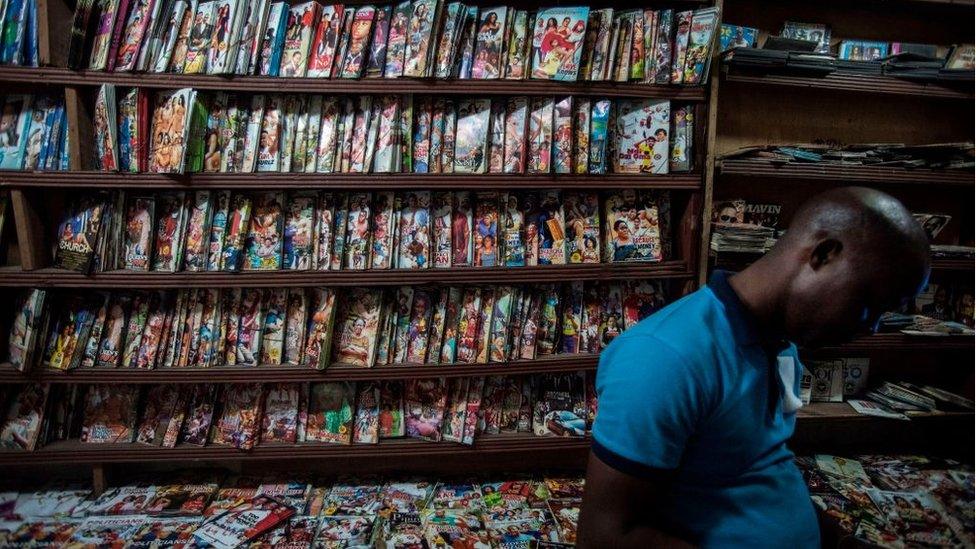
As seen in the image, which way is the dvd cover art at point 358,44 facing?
toward the camera

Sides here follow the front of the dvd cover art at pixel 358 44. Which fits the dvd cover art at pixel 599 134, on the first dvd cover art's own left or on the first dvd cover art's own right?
on the first dvd cover art's own left

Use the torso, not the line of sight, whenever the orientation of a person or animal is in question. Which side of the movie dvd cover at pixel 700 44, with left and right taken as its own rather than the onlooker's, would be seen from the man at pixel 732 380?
front

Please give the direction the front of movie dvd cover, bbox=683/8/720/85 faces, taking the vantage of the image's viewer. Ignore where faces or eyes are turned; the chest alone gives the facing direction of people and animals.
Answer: facing the viewer

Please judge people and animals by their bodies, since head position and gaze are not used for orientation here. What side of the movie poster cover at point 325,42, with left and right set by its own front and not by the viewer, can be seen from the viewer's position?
front

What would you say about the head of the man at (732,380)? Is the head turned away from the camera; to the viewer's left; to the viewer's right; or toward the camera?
to the viewer's right

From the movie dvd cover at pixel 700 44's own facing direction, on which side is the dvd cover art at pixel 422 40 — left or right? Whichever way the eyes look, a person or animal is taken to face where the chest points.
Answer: on its right
